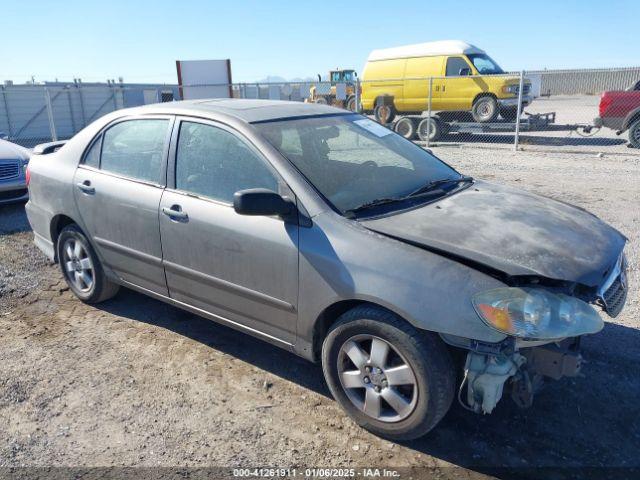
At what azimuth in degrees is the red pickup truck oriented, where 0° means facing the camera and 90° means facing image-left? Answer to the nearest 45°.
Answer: approximately 270°

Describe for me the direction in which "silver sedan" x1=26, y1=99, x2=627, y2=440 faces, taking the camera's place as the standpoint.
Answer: facing the viewer and to the right of the viewer

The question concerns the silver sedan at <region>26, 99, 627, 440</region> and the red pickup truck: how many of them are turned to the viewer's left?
0

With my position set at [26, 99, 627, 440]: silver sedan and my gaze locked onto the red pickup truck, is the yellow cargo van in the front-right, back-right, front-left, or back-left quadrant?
front-left

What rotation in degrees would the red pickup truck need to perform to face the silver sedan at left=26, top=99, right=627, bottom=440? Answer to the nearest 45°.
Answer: approximately 90° to its right

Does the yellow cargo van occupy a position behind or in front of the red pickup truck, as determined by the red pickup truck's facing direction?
behind

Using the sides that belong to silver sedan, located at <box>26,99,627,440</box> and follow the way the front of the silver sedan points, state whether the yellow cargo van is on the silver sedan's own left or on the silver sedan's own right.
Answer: on the silver sedan's own left

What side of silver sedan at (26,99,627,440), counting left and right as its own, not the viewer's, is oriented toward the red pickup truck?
left
